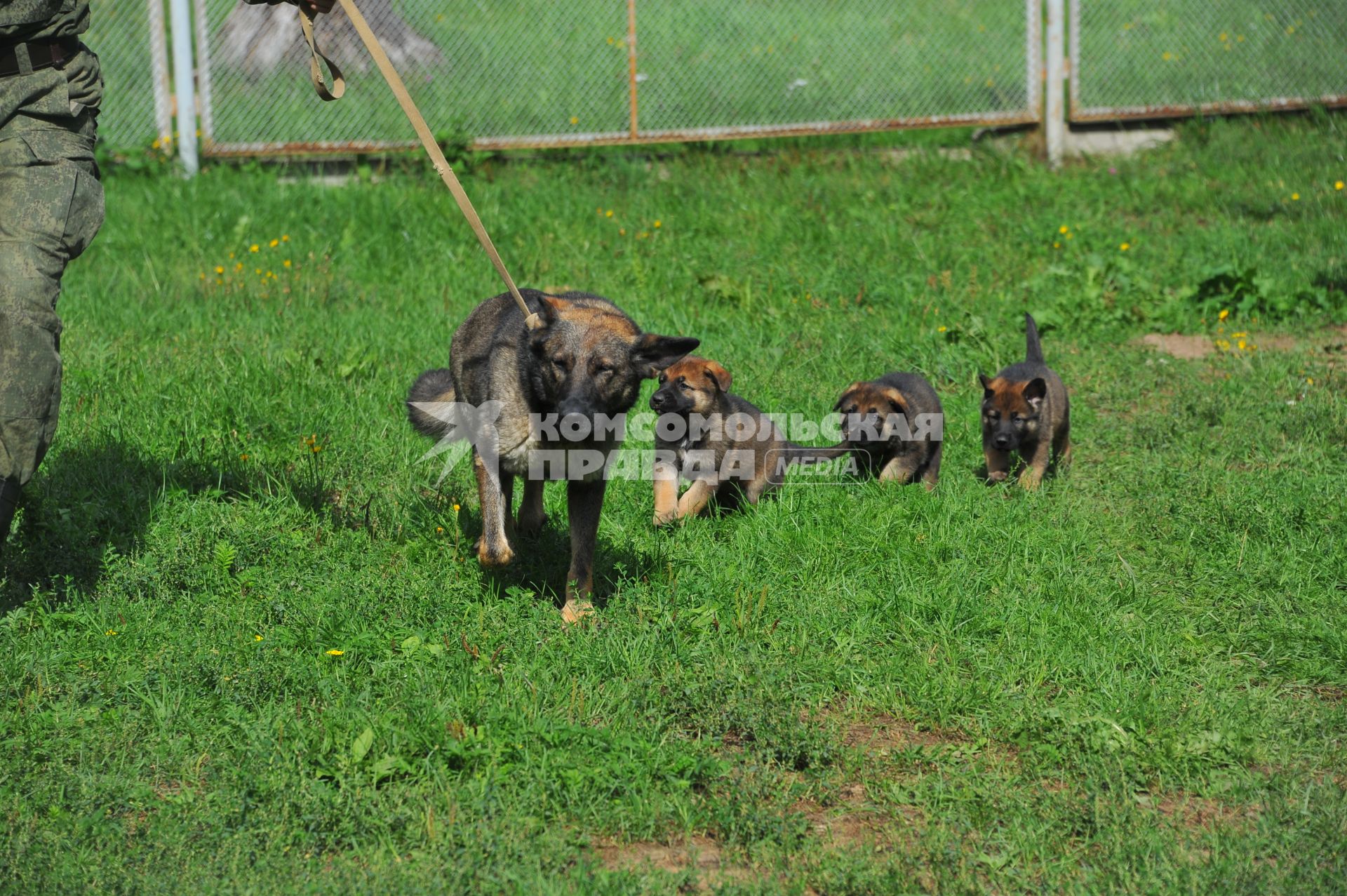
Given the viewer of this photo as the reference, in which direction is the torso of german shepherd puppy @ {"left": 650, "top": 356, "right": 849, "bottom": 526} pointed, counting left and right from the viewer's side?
facing the viewer and to the left of the viewer

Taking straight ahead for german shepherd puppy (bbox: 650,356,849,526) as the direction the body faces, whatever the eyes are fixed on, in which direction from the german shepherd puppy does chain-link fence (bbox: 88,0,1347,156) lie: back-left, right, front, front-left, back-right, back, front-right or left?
back-right

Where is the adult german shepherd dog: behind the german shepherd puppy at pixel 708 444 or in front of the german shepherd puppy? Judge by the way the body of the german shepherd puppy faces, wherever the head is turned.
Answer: in front

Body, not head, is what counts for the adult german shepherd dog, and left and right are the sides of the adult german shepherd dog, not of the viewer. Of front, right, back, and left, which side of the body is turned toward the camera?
front

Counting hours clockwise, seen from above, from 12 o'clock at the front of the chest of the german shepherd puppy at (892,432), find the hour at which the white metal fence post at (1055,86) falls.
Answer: The white metal fence post is roughly at 5 o'clock from the german shepherd puppy.

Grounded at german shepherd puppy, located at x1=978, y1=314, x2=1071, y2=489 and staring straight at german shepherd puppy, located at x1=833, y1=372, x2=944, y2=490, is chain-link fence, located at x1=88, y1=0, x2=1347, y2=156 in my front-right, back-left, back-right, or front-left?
front-right

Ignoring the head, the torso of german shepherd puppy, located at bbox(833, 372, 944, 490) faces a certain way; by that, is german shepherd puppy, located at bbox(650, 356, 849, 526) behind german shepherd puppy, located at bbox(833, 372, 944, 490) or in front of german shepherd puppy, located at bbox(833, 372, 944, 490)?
in front

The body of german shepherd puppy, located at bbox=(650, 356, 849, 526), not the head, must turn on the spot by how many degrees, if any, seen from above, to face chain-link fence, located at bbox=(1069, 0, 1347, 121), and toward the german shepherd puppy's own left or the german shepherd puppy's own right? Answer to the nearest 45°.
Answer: approximately 180°

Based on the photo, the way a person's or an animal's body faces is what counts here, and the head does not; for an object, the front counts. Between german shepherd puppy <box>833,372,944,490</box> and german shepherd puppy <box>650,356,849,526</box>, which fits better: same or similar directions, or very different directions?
same or similar directions

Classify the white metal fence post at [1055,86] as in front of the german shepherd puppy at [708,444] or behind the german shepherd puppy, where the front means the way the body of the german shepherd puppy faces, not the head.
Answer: behind
